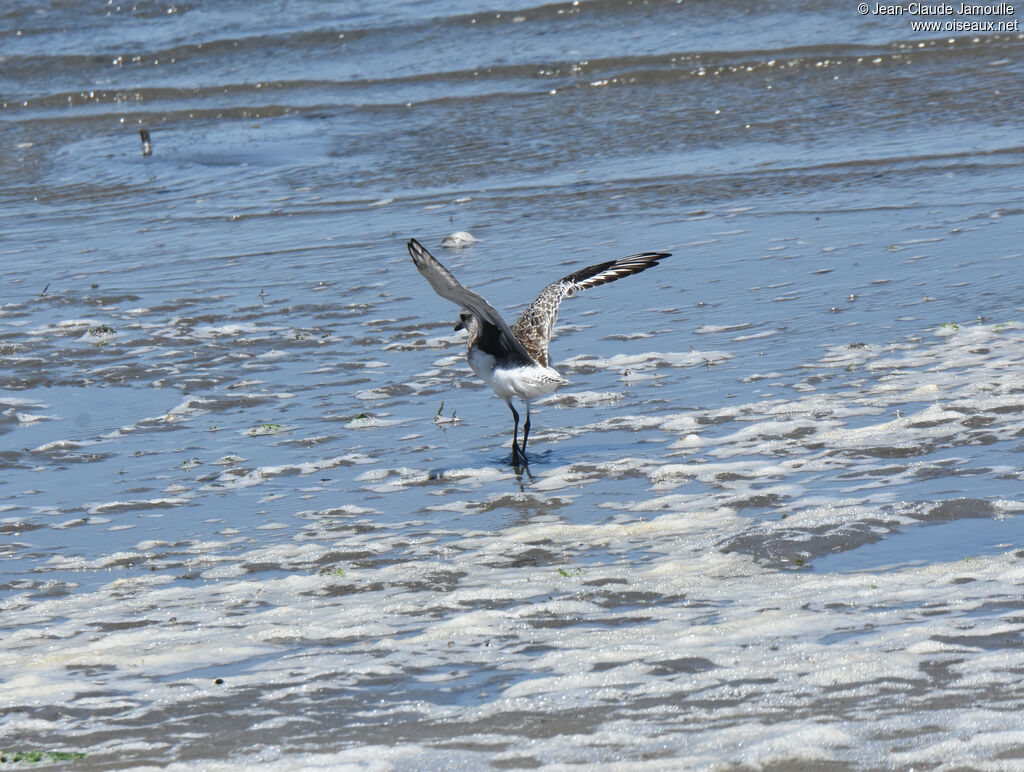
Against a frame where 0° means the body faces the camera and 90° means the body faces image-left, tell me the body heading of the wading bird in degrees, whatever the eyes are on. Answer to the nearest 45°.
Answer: approximately 135°

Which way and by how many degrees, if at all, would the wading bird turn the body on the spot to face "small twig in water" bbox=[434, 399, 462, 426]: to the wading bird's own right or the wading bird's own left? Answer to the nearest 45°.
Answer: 0° — it already faces it
